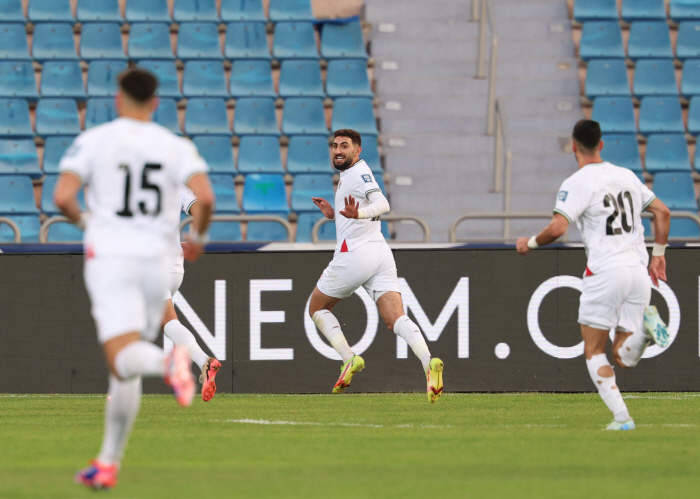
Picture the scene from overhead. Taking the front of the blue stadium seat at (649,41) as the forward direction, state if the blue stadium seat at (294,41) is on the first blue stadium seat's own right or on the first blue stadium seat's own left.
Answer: on the first blue stadium seat's own right

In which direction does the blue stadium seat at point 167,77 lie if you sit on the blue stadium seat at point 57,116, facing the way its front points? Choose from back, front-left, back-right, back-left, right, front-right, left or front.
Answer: left

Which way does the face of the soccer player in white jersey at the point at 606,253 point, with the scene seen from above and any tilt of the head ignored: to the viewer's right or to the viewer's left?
to the viewer's left

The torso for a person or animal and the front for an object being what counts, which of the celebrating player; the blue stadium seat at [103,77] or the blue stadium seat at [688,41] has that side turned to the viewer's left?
the celebrating player

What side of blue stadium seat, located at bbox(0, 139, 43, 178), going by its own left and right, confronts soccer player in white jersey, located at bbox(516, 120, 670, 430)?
front

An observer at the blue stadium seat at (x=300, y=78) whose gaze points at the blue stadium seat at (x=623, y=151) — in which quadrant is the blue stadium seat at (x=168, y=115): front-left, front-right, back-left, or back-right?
back-right

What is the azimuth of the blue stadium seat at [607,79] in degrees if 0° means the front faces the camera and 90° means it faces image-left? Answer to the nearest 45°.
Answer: approximately 0°

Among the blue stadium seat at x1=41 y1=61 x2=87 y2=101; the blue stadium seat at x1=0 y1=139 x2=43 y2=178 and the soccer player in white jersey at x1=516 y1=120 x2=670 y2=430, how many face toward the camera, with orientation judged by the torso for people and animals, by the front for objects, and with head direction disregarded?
2

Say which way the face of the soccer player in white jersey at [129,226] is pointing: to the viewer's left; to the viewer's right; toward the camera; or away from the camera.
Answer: away from the camera

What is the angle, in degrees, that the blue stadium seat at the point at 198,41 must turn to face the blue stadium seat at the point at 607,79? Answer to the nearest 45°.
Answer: approximately 90° to its left
